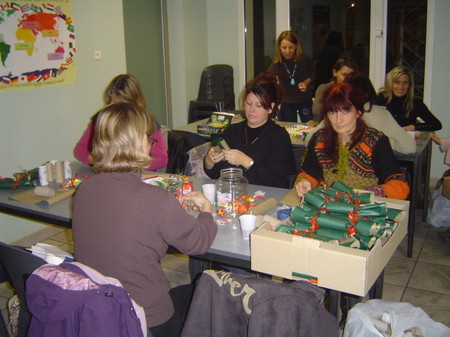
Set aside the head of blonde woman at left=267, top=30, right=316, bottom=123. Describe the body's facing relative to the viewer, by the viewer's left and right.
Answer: facing the viewer

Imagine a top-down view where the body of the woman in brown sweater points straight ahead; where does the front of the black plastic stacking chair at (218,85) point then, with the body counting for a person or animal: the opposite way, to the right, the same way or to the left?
the opposite way

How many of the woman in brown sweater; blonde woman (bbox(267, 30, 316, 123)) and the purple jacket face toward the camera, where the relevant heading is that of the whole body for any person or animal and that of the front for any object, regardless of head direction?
1

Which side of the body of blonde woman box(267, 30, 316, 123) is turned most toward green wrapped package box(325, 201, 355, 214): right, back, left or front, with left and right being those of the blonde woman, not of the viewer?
front

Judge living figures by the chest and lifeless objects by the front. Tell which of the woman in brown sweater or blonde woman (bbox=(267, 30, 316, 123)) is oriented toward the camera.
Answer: the blonde woman

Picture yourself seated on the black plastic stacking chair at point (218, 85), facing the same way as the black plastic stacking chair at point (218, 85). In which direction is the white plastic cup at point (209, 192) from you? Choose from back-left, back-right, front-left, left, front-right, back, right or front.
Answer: front-left

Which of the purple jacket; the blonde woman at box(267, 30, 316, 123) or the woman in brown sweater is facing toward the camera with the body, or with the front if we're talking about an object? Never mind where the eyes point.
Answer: the blonde woman

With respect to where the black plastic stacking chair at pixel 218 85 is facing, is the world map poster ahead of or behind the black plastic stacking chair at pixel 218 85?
ahead

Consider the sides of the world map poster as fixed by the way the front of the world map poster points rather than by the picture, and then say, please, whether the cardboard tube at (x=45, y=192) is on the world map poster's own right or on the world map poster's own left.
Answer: on the world map poster's own right

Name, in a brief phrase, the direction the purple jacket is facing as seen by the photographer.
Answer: facing away from the viewer and to the right of the viewer

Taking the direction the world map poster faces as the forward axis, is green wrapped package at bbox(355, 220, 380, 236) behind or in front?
in front

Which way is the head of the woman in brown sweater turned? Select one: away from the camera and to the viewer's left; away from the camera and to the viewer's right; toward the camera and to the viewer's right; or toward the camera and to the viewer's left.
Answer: away from the camera and to the viewer's right

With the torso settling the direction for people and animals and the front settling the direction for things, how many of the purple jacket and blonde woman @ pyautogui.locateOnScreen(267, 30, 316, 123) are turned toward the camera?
1

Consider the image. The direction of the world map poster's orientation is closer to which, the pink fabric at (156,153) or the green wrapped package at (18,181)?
the pink fabric

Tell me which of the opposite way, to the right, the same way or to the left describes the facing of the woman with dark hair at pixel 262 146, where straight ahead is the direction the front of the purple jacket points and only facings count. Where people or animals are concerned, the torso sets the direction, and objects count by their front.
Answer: the opposite way

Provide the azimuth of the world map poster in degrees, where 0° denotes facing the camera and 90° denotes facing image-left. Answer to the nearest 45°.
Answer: approximately 315°

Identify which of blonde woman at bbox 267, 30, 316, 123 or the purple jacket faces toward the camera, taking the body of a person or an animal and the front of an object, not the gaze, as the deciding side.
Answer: the blonde woman

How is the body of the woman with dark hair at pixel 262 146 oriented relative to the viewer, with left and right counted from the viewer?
facing the viewer and to the left of the viewer

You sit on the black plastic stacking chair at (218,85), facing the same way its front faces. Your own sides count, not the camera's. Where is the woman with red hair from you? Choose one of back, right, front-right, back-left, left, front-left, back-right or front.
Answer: front-left
